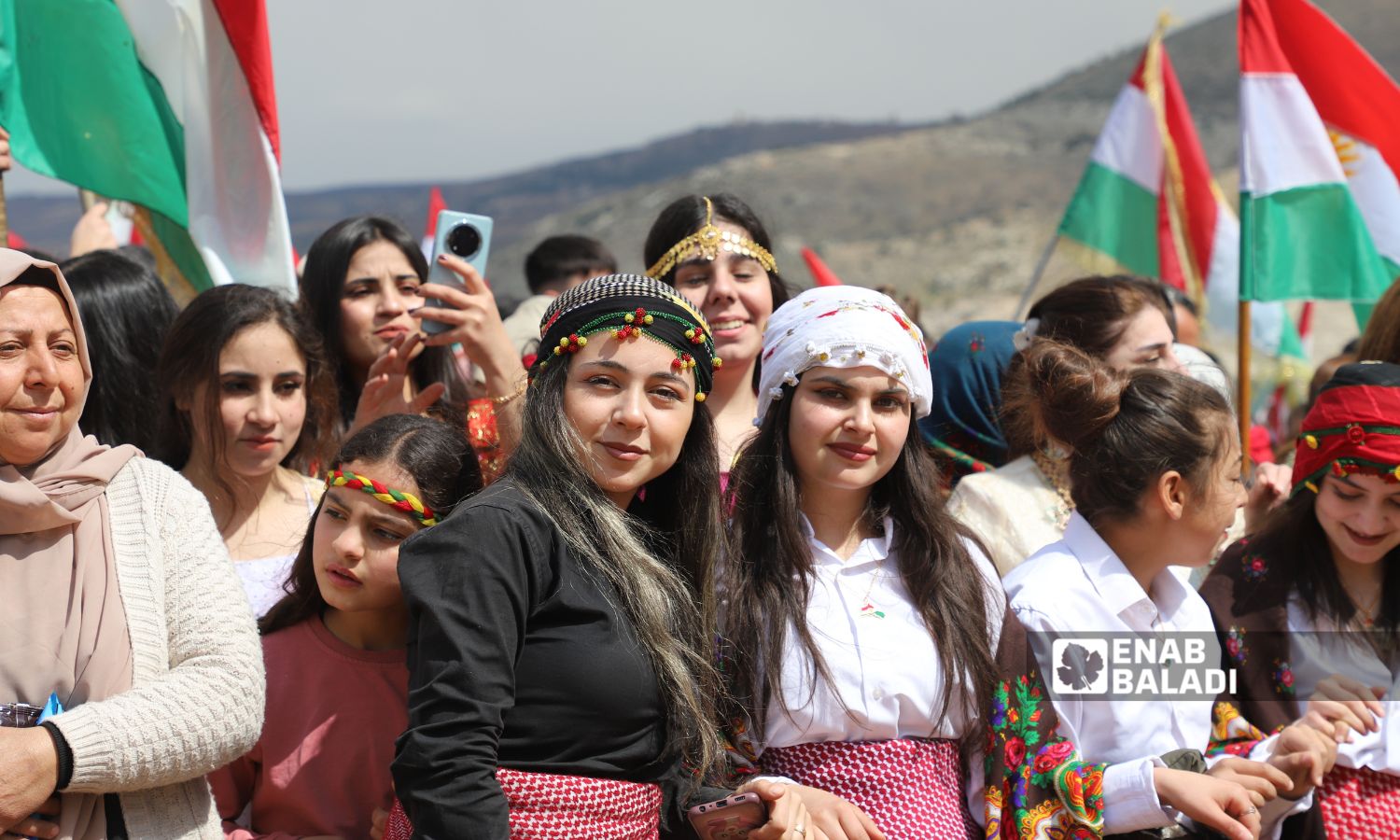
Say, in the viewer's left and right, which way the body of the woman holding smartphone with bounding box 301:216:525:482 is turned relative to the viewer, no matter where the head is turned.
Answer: facing the viewer and to the right of the viewer

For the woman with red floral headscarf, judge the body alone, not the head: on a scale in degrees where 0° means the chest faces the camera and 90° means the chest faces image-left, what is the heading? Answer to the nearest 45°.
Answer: approximately 0°

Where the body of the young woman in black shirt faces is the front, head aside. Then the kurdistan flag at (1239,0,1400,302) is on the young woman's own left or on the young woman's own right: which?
on the young woman's own left

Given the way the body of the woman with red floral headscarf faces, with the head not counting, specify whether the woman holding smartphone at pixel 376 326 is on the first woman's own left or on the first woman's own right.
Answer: on the first woman's own right

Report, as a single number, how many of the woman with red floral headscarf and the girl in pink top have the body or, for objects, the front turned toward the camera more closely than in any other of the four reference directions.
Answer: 2

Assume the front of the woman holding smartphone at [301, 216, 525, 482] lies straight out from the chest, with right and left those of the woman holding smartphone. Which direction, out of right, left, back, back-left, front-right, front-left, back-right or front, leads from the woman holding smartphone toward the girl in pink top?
front-right

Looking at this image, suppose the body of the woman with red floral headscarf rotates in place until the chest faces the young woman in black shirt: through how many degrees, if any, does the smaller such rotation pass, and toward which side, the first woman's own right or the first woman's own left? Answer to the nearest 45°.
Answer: approximately 45° to the first woman's own right

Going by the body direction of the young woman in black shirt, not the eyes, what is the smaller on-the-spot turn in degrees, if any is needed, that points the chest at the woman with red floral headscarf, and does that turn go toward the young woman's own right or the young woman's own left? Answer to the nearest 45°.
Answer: approximately 45° to the young woman's own left

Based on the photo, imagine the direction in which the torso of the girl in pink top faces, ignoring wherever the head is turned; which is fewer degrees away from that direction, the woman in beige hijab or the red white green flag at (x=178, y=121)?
the woman in beige hijab

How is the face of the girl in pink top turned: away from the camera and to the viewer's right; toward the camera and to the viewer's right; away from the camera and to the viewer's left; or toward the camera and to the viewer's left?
toward the camera and to the viewer's left

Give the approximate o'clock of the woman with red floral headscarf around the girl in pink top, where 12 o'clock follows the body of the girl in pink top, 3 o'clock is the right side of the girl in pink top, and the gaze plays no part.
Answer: The woman with red floral headscarf is roughly at 9 o'clock from the girl in pink top.

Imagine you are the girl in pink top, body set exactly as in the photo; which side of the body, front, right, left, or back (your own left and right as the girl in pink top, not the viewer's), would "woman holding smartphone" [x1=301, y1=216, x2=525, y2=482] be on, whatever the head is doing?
back
